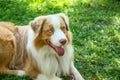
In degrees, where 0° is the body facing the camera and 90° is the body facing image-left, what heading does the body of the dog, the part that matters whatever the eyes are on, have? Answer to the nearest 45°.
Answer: approximately 315°
